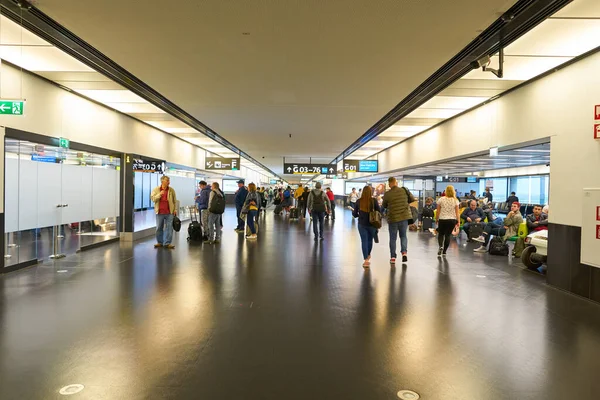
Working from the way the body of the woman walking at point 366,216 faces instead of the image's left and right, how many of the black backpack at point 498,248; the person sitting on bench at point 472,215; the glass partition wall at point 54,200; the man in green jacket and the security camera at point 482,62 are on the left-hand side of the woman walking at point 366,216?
1

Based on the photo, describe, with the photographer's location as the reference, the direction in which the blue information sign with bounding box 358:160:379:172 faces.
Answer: facing the viewer

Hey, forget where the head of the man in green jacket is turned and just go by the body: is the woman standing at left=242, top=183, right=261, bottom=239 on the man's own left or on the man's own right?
on the man's own left

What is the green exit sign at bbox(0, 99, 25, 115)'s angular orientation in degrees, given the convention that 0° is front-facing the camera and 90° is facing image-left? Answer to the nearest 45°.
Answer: approximately 0°

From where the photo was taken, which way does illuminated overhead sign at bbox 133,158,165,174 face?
toward the camera

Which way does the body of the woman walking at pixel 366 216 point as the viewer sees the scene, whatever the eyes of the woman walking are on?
away from the camera

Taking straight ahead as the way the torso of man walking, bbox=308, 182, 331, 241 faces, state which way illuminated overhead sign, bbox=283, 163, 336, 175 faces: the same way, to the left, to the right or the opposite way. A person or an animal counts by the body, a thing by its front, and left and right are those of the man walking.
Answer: the opposite way

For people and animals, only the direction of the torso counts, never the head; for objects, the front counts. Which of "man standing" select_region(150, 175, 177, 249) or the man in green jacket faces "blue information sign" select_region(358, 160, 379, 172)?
the man in green jacket

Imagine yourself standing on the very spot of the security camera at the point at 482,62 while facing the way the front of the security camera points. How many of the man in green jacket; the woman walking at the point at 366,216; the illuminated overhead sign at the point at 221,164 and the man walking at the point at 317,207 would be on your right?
4

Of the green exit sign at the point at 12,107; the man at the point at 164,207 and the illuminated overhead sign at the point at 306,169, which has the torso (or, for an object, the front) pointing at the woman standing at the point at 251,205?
the illuminated overhead sign

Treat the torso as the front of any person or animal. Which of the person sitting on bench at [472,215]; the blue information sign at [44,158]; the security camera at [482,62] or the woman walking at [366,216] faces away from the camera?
the woman walking

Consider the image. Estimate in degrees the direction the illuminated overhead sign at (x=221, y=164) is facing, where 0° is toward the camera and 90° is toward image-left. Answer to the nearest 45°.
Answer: approximately 0°

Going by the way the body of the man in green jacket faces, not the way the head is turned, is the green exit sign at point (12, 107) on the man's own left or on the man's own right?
on the man's own left

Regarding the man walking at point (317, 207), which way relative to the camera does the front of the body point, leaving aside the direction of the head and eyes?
away from the camera

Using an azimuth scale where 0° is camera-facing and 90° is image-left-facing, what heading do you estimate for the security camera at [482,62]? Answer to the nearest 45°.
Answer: approximately 45°
